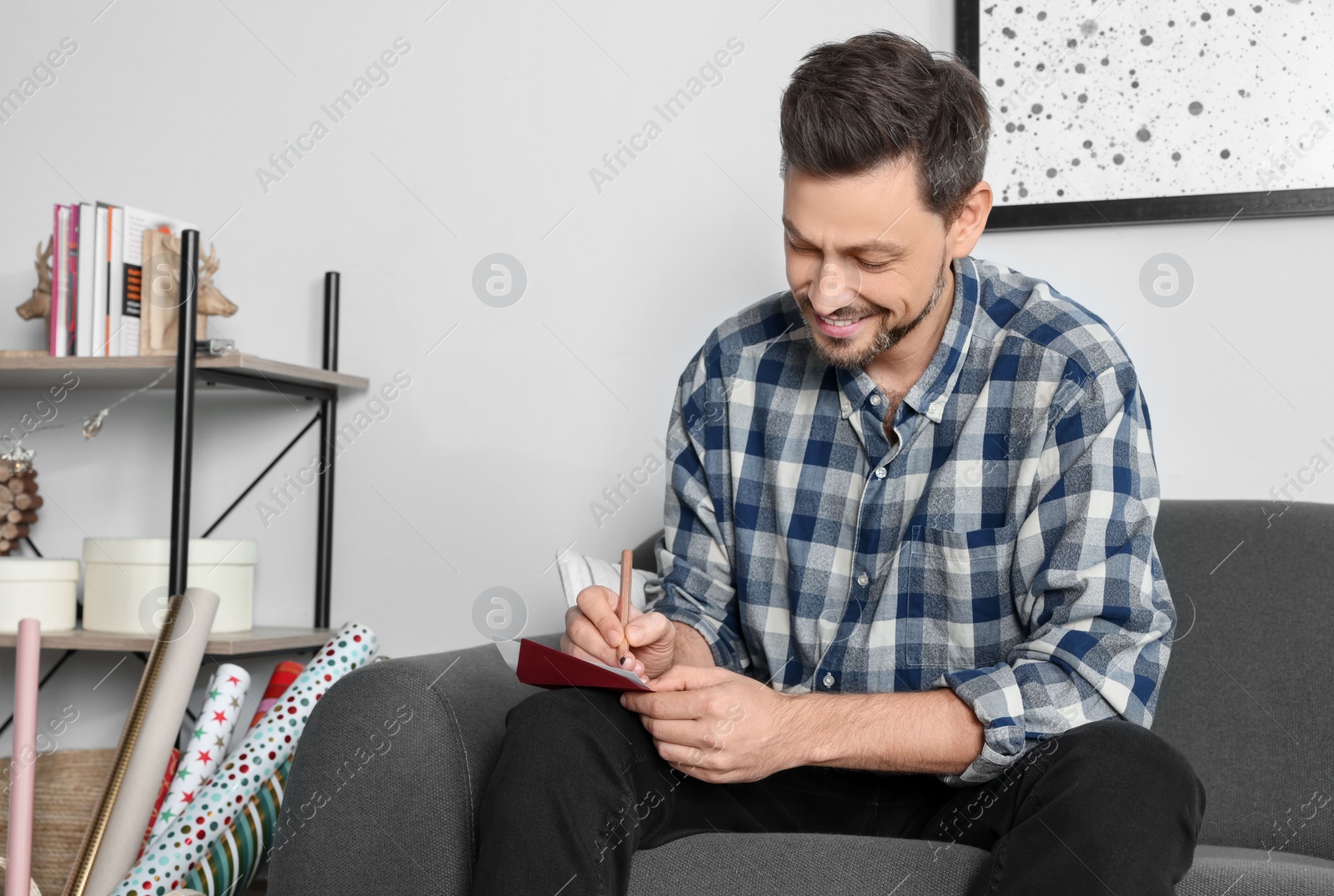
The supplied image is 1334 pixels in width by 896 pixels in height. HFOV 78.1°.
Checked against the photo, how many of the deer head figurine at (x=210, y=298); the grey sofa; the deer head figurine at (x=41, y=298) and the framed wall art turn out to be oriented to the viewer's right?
1

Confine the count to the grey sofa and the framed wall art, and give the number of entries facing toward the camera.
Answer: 2

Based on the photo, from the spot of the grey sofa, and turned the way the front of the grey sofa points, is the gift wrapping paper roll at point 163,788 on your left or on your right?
on your right

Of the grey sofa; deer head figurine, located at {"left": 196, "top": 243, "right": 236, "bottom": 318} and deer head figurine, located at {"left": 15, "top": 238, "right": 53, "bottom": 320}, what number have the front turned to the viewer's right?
1

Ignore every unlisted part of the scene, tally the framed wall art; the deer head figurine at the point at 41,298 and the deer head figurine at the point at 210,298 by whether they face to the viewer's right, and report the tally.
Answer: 1

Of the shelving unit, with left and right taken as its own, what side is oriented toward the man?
left

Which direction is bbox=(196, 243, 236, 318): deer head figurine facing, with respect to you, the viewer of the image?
facing to the right of the viewer

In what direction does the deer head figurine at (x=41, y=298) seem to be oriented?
to the viewer's left

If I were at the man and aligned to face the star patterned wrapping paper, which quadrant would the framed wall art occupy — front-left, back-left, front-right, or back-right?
back-right

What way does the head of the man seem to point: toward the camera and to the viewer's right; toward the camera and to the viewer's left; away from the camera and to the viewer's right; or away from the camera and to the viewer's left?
toward the camera and to the viewer's left

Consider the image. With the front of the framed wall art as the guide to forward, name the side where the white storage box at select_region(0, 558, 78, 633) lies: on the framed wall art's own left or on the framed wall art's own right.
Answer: on the framed wall art's own right
